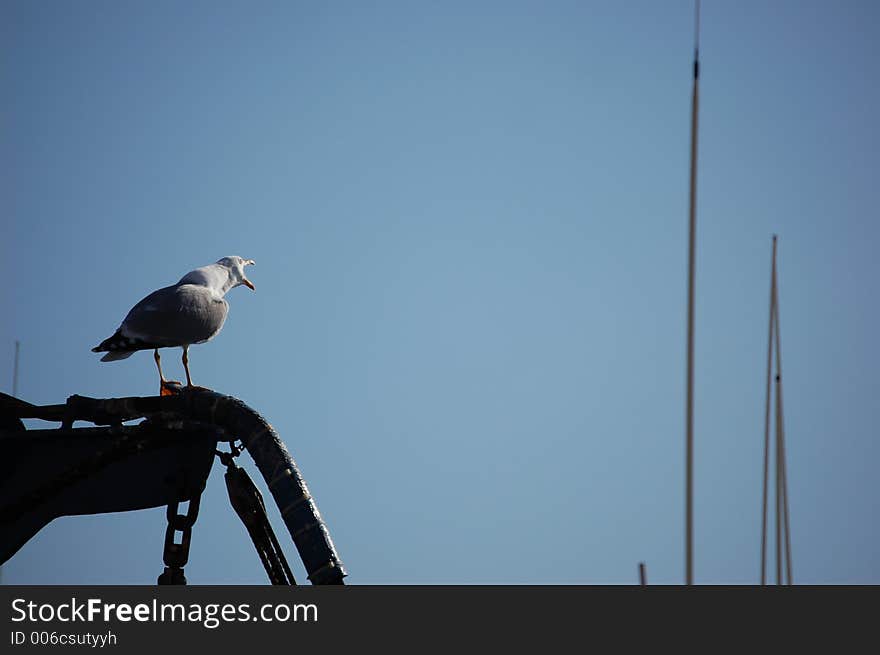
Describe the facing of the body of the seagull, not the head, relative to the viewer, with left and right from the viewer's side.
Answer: facing to the right of the viewer
